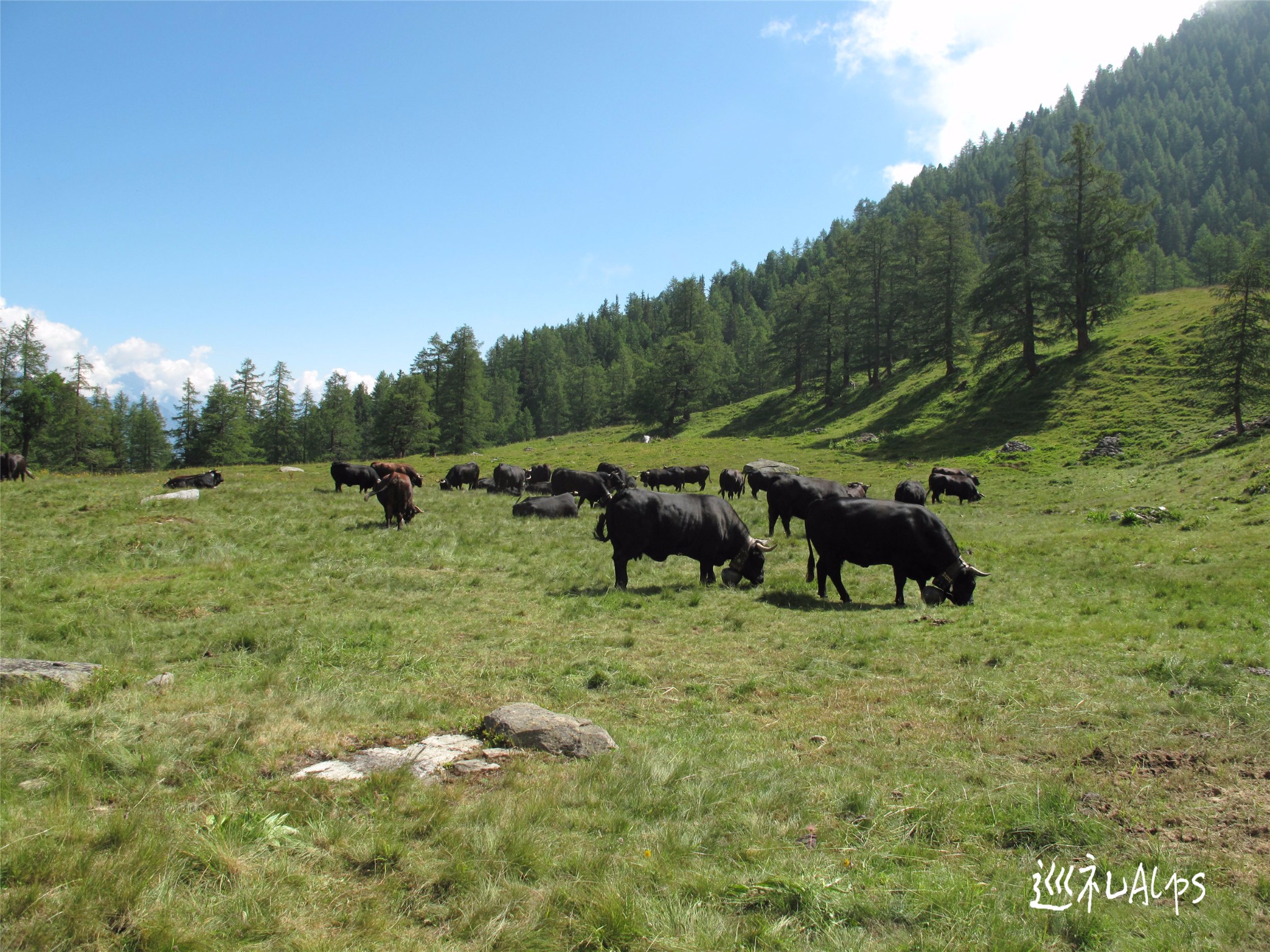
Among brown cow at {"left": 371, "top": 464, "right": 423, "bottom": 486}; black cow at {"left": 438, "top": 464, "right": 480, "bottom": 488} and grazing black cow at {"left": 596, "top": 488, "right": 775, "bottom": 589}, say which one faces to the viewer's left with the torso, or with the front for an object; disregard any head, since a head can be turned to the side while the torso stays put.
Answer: black cow at {"left": 438, "top": 464, "right": 480, "bottom": 488}

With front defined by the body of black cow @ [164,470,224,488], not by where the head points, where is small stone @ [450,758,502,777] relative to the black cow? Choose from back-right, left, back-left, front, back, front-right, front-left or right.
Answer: right

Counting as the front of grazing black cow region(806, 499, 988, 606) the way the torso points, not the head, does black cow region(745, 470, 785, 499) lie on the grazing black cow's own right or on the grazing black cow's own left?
on the grazing black cow's own left

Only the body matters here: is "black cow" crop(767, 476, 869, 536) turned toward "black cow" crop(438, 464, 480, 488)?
no

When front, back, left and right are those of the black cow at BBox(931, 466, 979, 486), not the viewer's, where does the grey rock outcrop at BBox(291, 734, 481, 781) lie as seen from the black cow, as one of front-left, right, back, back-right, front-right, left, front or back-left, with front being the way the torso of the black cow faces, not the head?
right

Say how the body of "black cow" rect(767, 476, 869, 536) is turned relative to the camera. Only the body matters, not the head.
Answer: to the viewer's right

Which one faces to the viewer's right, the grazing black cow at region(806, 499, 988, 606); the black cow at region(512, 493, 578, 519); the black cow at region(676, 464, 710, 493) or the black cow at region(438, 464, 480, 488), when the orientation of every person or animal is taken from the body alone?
the grazing black cow

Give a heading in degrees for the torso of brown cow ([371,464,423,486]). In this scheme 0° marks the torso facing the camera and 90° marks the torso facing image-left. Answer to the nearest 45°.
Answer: approximately 270°

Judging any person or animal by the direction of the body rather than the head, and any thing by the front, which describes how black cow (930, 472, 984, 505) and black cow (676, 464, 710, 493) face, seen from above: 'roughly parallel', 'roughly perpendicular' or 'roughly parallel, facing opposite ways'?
roughly parallel, facing opposite ways

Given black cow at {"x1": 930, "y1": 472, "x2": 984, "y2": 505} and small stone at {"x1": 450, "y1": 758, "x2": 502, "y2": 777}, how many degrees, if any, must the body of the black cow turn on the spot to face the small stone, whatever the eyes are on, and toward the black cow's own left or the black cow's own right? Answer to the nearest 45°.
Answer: approximately 90° to the black cow's own right

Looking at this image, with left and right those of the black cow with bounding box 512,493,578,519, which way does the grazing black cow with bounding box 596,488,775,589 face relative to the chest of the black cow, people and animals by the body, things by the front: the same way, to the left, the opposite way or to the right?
the opposite way

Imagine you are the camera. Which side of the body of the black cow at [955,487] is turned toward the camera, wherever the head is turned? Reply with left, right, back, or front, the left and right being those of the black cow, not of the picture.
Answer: right

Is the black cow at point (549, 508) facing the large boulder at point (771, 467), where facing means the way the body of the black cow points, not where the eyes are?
no

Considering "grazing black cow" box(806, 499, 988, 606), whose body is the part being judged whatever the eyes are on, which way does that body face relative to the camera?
to the viewer's right

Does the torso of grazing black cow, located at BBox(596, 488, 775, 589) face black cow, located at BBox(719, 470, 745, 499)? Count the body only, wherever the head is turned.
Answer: no
